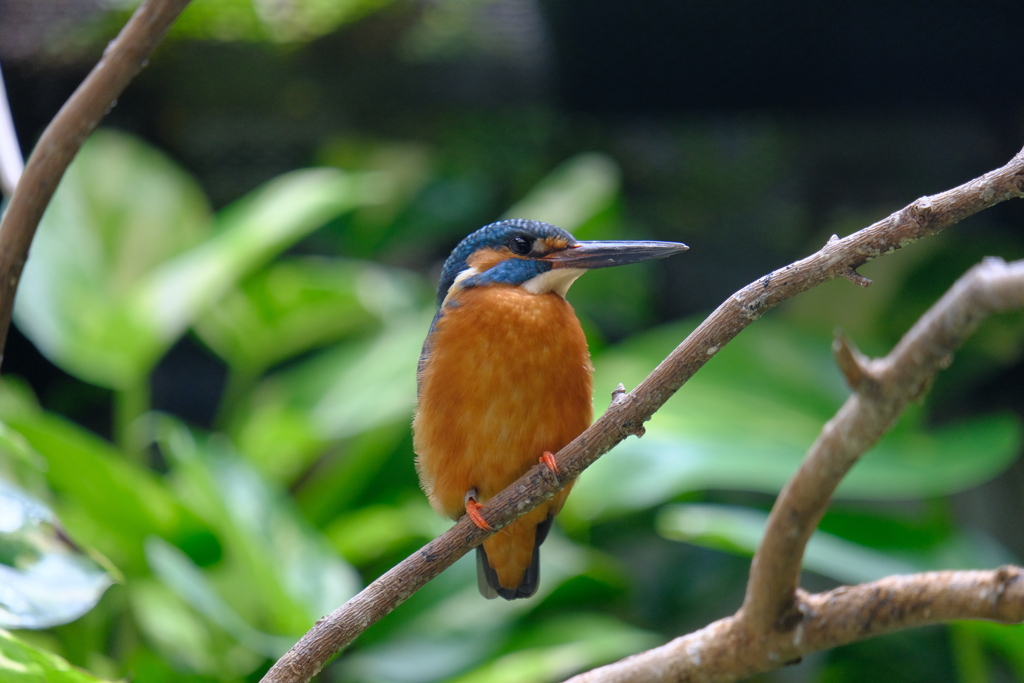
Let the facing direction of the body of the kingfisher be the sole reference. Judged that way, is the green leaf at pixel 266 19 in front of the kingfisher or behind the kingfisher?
behind

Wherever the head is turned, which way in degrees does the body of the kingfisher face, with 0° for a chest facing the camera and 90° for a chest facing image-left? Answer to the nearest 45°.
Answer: approximately 315°

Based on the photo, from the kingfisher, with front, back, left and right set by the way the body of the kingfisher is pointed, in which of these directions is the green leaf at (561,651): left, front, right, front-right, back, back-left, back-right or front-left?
back-left

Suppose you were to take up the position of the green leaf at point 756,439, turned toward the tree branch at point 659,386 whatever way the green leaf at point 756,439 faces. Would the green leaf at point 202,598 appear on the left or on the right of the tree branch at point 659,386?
right
